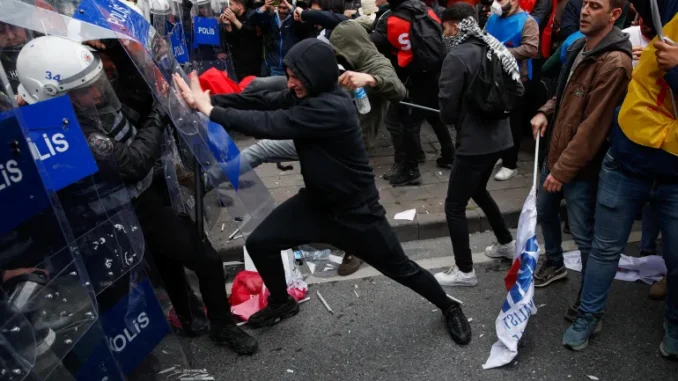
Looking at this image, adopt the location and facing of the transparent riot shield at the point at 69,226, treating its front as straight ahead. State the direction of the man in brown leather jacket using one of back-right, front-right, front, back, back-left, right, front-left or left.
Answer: front-left

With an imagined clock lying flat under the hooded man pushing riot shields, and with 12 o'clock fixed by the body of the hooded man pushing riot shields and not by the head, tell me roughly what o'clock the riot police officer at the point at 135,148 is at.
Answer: The riot police officer is roughly at 12 o'clock from the hooded man pushing riot shields.

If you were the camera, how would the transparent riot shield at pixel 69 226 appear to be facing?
facing the viewer and to the right of the viewer

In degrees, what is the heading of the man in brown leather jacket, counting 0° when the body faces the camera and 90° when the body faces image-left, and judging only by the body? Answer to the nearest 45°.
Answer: approximately 45°

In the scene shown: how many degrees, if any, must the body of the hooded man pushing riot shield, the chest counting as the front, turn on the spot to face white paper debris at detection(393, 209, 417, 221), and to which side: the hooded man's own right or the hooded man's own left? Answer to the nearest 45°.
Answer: approximately 135° to the hooded man's own right

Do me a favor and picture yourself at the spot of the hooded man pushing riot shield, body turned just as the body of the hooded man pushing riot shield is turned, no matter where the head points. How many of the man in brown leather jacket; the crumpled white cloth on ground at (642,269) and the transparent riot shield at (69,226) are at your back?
2

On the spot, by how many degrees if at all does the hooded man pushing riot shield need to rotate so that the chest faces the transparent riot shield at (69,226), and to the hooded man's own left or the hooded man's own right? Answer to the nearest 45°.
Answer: approximately 45° to the hooded man's own left

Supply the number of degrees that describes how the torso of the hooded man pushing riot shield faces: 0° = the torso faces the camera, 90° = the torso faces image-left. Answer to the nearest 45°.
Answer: approximately 90°

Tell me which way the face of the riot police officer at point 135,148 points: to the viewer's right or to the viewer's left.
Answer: to the viewer's right
